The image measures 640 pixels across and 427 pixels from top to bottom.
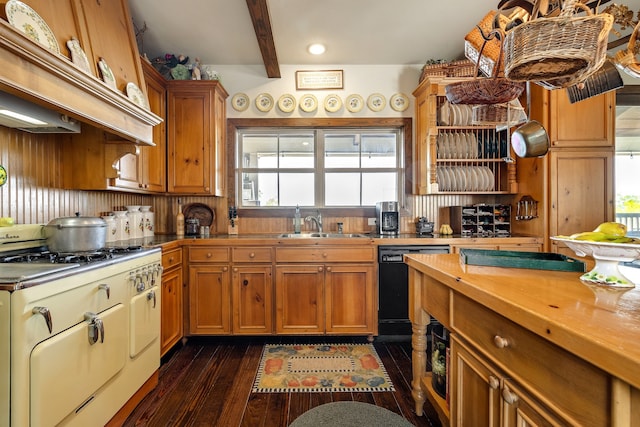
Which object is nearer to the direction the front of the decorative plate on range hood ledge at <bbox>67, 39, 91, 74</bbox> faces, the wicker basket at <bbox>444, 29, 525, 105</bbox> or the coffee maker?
the wicker basket

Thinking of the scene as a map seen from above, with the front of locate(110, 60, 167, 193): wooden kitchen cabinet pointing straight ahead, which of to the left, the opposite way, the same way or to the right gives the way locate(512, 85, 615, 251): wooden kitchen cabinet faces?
to the right

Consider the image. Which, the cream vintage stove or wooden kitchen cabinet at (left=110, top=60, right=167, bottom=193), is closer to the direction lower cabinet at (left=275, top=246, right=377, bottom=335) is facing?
the cream vintage stove

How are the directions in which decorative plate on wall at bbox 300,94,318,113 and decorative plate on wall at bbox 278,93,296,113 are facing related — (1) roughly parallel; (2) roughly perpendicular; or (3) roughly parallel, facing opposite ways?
roughly parallel

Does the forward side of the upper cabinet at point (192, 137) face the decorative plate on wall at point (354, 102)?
no

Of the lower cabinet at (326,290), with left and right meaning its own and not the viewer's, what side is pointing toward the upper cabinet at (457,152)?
left

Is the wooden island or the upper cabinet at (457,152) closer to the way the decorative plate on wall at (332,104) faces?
the wooden island

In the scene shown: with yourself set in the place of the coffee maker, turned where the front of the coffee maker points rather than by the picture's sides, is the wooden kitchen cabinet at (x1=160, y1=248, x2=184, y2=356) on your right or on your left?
on your right

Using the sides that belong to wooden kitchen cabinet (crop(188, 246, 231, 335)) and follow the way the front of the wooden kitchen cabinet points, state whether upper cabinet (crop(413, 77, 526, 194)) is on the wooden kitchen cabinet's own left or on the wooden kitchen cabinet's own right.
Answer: on the wooden kitchen cabinet's own left

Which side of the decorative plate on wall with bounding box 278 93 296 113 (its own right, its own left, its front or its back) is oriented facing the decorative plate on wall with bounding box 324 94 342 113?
left

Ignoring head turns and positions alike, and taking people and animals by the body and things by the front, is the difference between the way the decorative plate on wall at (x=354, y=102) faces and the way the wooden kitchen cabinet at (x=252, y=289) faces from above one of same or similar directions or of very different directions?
same or similar directions

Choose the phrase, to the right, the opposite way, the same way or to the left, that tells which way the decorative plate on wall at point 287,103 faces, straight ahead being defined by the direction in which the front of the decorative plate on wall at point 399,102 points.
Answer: the same way

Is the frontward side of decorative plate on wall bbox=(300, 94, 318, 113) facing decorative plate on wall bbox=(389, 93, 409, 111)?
no

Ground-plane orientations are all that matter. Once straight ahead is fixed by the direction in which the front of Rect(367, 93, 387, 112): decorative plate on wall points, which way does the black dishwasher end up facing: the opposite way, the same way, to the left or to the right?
the same way

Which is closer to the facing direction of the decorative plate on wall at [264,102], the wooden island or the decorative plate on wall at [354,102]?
the wooden island

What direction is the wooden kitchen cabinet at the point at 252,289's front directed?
toward the camera

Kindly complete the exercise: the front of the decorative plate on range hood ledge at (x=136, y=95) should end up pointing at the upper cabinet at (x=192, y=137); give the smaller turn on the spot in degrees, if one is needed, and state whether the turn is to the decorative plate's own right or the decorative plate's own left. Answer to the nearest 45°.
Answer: approximately 90° to the decorative plate's own left
